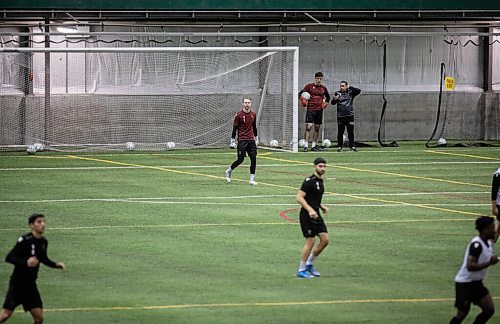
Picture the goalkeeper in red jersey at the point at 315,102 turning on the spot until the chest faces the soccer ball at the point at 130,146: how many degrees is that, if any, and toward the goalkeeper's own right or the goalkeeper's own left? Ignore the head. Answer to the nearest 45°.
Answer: approximately 90° to the goalkeeper's own right

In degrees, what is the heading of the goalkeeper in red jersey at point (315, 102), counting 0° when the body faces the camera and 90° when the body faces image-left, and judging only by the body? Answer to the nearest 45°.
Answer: approximately 0°

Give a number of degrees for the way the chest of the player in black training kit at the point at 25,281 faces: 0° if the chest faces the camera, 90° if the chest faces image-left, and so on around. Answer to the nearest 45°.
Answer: approximately 315°

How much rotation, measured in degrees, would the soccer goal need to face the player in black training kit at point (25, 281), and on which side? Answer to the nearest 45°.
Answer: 0° — it already faces them

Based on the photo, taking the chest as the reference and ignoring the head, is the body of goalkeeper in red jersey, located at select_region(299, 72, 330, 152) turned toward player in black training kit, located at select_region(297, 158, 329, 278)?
yes

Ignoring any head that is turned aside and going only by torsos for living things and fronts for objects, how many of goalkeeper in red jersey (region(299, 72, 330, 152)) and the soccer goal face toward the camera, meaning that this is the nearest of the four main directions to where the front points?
2

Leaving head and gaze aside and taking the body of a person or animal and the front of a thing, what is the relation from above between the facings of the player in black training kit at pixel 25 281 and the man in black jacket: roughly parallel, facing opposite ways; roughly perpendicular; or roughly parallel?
roughly perpendicular

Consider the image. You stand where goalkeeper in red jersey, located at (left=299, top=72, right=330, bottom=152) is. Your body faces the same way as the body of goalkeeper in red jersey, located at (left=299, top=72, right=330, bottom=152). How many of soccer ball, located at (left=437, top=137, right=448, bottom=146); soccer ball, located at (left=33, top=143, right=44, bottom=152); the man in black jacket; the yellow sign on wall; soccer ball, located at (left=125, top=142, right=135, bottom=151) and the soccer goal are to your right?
3

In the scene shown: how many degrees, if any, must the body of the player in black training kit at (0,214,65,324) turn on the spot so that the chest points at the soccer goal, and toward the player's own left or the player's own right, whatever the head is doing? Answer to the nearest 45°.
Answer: approximately 135° to the player's own left

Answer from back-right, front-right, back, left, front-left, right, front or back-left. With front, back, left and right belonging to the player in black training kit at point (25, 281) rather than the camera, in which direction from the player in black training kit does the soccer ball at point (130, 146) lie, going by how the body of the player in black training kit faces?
back-left

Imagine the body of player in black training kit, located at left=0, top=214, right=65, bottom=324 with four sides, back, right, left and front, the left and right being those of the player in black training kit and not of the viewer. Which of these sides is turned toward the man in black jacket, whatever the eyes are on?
left

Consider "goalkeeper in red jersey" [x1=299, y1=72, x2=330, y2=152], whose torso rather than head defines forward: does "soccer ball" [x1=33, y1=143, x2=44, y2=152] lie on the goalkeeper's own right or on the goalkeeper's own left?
on the goalkeeper's own right
